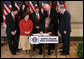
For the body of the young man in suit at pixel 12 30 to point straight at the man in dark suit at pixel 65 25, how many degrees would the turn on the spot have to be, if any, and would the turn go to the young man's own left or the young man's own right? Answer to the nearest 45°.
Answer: approximately 45° to the young man's own left
